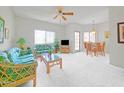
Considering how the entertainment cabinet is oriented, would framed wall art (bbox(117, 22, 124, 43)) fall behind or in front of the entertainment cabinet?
in front

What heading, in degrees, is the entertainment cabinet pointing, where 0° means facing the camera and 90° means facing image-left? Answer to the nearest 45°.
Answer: approximately 0°

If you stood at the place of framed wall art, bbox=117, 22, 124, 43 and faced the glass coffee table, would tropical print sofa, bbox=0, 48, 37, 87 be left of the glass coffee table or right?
left

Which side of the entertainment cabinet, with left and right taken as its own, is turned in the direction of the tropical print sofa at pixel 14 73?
front

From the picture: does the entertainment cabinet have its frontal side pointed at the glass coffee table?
yes

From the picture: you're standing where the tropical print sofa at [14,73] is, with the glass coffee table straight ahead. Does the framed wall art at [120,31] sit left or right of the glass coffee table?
right

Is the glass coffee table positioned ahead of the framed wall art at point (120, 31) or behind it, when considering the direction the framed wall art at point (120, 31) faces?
ahead

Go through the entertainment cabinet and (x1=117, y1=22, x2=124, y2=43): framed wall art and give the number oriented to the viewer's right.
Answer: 0

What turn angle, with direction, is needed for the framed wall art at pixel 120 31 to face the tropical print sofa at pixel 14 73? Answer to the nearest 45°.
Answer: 0° — it already faces it
